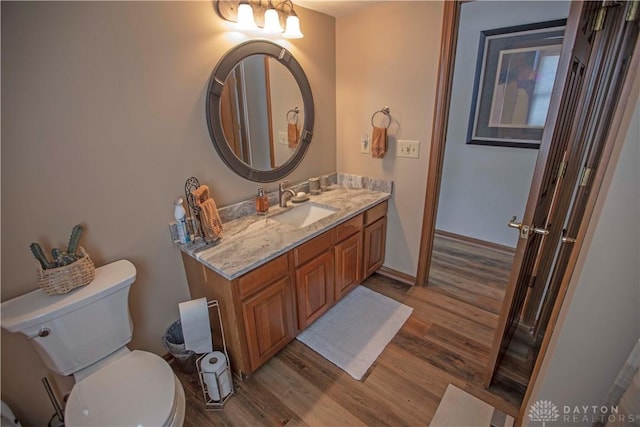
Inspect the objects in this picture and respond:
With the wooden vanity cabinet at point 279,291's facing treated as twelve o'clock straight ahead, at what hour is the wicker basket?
The wicker basket is roughly at 4 o'clock from the wooden vanity cabinet.

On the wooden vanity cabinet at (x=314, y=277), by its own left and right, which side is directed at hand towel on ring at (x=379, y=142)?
left

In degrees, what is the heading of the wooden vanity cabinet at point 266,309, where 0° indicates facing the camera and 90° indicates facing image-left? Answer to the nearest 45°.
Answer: approximately 315°

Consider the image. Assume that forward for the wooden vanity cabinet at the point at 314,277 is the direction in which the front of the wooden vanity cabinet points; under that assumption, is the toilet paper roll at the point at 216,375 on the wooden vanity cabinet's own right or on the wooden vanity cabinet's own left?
on the wooden vanity cabinet's own right

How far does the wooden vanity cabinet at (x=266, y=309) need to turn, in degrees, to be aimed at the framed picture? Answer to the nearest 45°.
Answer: approximately 45° to its left
